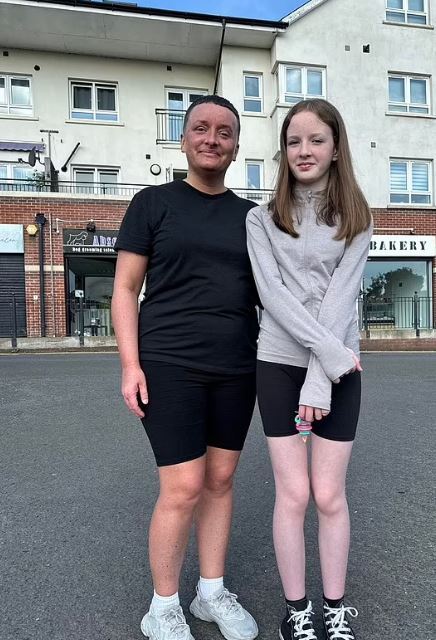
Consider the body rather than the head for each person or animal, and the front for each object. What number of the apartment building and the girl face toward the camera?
2

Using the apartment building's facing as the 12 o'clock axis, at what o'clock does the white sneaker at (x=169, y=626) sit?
The white sneaker is roughly at 12 o'clock from the apartment building.

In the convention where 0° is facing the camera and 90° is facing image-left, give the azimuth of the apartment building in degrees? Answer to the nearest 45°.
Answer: approximately 0°

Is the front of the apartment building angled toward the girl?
yes
